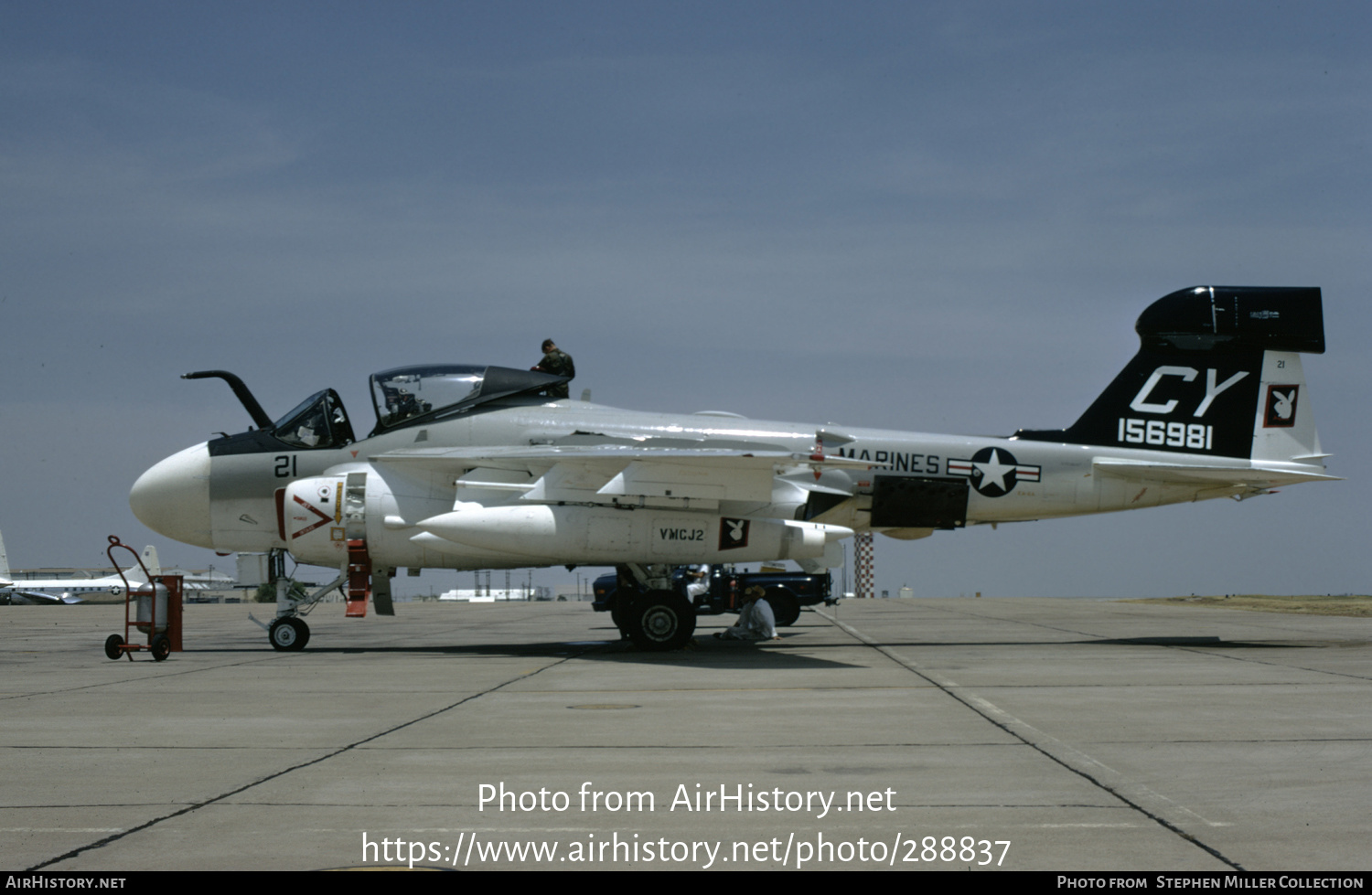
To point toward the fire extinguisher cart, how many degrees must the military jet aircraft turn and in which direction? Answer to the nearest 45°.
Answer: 0° — it already faces it

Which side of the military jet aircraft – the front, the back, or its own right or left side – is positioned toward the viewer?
left
